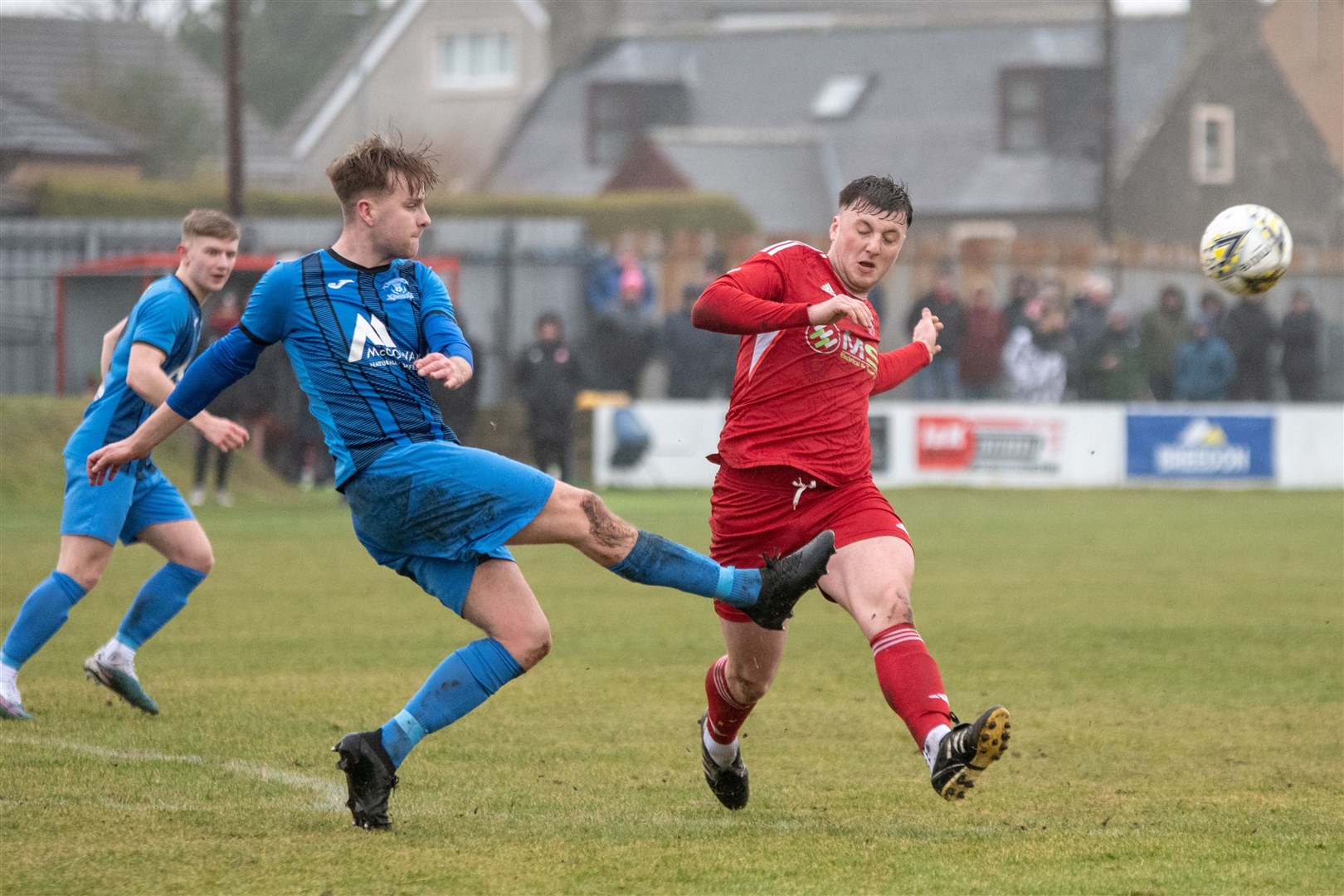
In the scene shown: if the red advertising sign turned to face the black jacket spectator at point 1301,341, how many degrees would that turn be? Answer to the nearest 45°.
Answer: approximately 135° to its left

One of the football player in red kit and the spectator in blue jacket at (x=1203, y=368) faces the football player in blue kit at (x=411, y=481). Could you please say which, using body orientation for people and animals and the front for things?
the spectator in blue jacket

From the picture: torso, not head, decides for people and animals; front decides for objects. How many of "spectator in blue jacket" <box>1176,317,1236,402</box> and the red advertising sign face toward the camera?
2

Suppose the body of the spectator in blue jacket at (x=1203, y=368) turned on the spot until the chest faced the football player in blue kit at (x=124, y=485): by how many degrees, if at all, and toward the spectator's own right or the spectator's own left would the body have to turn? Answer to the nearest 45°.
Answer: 0° — they already face them

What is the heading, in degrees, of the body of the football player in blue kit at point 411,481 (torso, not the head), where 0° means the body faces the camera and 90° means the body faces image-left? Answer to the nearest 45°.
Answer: approximately 315°

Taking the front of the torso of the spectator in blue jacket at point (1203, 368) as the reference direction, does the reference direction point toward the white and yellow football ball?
yes

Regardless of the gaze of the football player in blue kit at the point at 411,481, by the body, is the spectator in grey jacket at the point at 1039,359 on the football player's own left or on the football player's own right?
on the football player's own left

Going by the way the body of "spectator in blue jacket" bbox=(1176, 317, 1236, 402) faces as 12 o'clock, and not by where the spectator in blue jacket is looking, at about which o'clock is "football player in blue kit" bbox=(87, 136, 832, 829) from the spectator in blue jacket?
The football player in blue kit is roughly at 12 o'clock from the spectator in blue jacket.

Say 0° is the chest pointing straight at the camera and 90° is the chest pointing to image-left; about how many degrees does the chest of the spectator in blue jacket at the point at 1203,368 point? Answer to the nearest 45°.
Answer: approximately 0°

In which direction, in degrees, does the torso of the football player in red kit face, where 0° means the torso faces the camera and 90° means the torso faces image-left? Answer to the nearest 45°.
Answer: approximately 315°

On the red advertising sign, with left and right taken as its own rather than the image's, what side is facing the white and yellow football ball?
front
